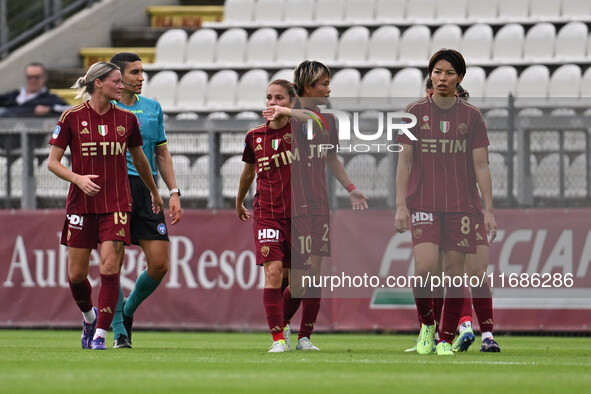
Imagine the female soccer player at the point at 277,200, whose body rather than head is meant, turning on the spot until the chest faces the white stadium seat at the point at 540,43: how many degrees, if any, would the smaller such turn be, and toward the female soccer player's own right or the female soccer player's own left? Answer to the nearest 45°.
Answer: approximately 135° to the female soccer player's own left

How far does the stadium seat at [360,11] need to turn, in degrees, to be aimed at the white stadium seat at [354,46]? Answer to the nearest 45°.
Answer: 0° — it already faces it

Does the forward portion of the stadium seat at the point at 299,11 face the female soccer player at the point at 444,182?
yes

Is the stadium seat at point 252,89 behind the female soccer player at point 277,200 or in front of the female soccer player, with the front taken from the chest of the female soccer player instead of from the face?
behind

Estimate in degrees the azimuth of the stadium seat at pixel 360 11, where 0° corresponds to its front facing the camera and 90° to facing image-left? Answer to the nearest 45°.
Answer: approximately 0°

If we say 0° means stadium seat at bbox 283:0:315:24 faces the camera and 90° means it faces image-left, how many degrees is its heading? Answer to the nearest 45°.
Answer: approximately 0°

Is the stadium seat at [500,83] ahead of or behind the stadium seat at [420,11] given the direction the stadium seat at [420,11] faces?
ahead

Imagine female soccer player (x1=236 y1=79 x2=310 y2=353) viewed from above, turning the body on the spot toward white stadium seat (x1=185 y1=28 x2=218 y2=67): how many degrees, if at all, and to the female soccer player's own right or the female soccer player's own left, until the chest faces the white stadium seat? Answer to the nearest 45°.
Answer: approximately 180°

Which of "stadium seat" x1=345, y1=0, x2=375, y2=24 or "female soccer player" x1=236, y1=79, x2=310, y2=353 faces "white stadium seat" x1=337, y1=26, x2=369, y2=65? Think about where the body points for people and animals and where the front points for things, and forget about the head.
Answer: the stadium seat
